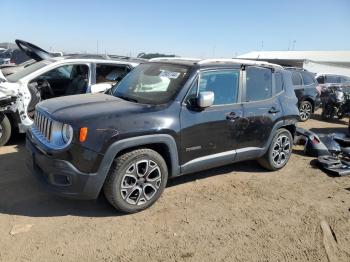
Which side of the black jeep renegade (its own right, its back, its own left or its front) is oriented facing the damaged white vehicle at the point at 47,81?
right

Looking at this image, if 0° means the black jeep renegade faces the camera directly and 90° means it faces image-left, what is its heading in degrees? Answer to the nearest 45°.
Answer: approximately 45°
